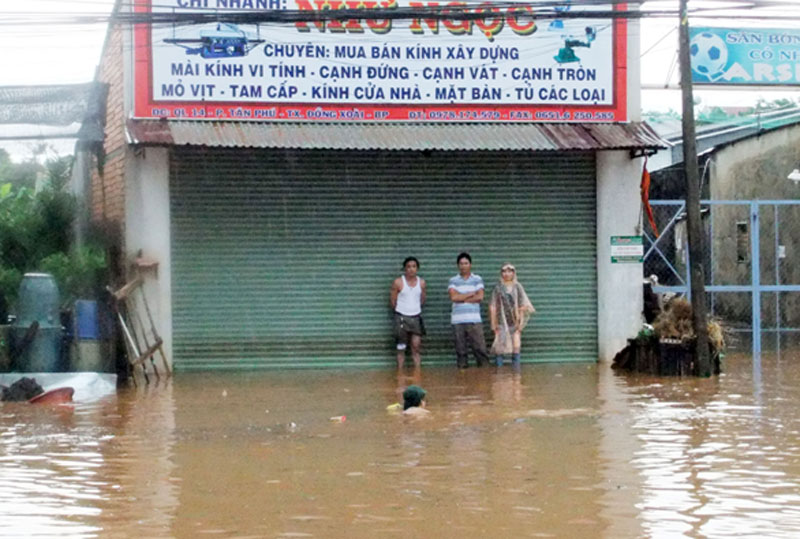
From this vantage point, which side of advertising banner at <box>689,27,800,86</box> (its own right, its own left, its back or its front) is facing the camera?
front

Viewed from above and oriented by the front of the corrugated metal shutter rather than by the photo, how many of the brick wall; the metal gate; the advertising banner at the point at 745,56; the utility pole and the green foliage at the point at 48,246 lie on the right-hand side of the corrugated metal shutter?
2

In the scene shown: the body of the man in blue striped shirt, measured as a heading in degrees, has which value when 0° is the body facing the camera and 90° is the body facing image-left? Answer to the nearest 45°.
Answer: approximately 0°

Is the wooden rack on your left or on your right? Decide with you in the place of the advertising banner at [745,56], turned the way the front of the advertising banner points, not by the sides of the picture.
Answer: on your right

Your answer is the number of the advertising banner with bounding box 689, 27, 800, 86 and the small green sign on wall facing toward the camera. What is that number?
2

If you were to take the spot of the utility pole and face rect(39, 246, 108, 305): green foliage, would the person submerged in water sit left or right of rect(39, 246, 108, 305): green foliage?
left

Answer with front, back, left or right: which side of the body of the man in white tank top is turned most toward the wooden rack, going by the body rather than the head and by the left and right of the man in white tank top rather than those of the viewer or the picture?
right

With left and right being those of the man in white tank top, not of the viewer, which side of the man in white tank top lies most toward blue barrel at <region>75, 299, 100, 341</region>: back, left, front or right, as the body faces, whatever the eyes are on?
right

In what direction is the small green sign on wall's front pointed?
toward the camera

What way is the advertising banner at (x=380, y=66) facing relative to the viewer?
toward the camera

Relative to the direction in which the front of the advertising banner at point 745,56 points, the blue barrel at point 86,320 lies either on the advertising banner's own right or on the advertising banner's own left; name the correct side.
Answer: on the advertising banner's own right

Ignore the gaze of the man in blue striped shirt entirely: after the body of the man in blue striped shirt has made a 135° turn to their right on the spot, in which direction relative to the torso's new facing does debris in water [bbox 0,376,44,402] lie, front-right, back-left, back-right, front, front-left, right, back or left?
left
